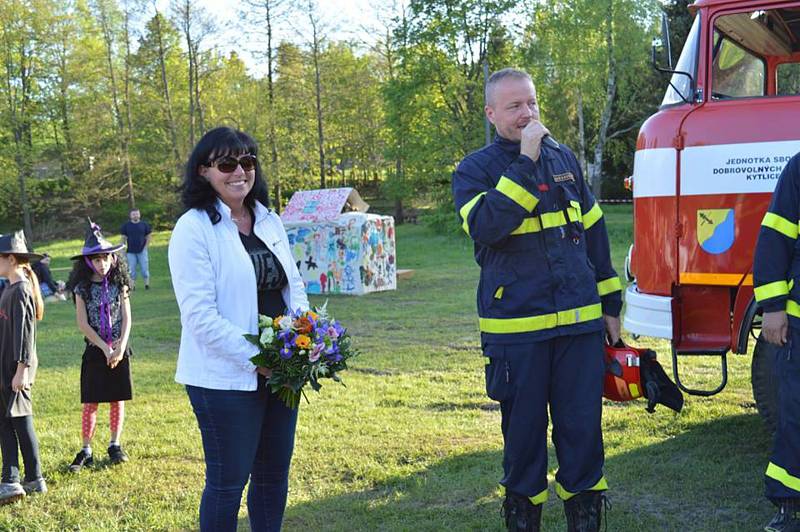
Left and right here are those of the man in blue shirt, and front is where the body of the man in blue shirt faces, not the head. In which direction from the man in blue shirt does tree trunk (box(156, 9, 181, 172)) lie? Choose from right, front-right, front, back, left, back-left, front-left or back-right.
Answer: back

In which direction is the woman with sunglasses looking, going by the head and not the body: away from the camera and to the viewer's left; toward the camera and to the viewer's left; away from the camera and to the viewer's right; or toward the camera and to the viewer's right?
toward the camera and to the viewer's right

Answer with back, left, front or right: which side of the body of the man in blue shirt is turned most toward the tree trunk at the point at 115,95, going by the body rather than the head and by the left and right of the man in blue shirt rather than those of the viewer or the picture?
back

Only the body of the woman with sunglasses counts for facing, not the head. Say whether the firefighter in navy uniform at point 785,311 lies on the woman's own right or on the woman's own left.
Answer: on the woman's own left

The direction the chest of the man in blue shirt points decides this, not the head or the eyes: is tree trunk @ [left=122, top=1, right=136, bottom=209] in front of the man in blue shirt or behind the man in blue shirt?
behind

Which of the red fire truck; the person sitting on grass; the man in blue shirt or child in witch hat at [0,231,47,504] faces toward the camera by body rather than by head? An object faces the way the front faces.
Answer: the man in blue shirt

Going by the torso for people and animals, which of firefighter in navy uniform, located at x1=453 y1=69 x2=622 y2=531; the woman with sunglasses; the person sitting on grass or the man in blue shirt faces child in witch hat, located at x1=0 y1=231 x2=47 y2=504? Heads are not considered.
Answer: the man in blue shirt

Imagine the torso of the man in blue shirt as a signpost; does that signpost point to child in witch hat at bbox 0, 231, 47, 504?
yes

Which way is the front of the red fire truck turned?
to the viewer's left

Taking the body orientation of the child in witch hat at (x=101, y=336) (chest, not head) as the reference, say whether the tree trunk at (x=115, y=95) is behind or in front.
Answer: behind
